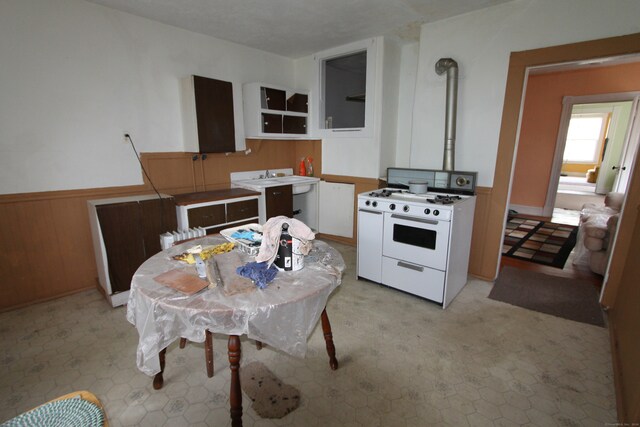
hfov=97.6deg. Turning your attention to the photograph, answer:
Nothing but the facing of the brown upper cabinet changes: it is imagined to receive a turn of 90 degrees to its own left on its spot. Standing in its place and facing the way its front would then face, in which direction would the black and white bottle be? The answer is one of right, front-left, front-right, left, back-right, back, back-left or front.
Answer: back-right

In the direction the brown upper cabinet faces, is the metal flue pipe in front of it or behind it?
in front

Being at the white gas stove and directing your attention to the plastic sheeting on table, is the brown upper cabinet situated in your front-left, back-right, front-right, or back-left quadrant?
front-right

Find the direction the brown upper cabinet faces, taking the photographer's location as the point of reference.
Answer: facing the viewer and to the right of the viewer

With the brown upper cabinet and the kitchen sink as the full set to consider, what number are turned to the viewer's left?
0

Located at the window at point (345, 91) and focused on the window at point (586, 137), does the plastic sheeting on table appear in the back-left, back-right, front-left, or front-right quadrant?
back-right

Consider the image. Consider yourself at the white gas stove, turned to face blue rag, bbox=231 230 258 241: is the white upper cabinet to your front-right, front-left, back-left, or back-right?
front-right

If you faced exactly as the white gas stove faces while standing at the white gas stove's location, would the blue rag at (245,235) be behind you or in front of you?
in front

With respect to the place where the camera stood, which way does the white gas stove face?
facing the viewer and to the left of the viewer

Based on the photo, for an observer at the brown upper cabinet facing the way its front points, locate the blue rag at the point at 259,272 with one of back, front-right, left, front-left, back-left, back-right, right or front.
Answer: front-right

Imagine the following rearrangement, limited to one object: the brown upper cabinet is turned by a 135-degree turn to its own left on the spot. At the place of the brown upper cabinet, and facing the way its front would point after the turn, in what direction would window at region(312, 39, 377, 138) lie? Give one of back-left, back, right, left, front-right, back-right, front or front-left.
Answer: right

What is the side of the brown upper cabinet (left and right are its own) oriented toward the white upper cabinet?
left

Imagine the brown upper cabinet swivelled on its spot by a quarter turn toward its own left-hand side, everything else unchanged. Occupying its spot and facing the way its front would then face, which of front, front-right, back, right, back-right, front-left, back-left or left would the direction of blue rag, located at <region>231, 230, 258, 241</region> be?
back-right

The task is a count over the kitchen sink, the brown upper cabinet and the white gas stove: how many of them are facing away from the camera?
0
